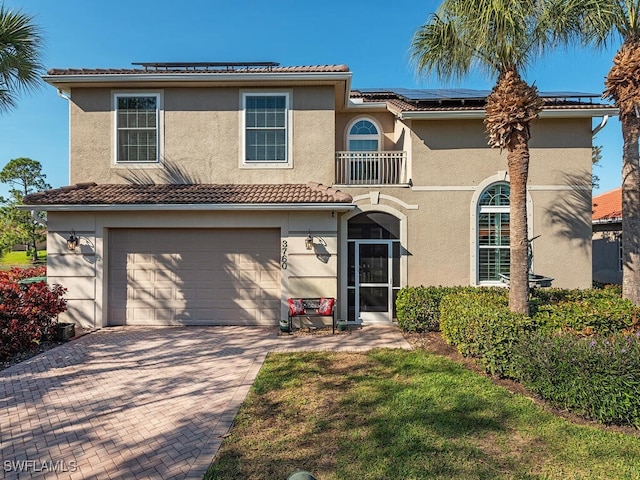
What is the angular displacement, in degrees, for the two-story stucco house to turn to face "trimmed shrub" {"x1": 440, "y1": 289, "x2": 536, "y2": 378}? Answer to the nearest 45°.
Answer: approximately 45° to its left

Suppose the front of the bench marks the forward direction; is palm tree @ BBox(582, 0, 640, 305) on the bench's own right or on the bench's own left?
on the bench's own left

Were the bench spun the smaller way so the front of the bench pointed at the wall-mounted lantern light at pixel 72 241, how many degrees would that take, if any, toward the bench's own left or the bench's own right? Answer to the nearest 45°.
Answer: approximately 90° to the bench's own right

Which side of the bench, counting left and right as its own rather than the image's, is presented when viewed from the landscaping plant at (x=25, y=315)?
right

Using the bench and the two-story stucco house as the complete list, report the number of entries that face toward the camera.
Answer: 2

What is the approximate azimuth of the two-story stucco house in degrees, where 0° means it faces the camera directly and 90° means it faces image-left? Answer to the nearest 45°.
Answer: approximately 0°

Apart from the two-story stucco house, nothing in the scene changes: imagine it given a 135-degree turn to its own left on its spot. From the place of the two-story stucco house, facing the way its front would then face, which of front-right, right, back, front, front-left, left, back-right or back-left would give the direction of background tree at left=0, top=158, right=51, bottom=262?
left

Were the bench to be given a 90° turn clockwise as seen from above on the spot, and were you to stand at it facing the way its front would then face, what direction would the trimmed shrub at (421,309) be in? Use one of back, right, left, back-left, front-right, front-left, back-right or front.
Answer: back
